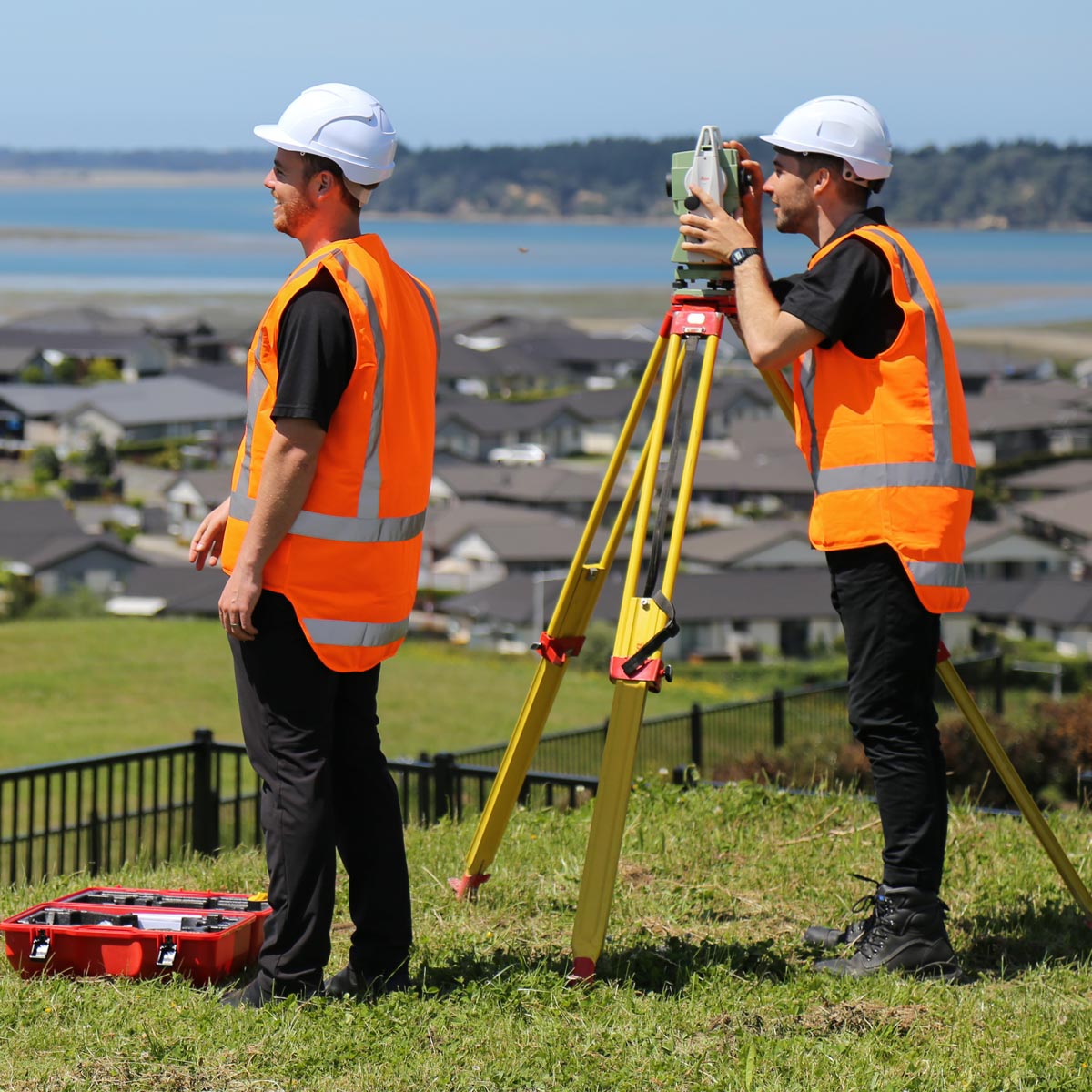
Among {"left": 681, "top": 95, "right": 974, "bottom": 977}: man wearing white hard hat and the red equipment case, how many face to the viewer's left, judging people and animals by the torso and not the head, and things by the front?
1

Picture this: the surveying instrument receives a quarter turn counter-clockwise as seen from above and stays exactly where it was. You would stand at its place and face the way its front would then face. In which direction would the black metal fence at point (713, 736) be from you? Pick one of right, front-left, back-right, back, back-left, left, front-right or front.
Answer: back

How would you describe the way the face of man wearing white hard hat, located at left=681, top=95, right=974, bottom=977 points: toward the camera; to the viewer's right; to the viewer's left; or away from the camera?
to the viewer's left

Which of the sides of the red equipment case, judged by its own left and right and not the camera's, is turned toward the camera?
front

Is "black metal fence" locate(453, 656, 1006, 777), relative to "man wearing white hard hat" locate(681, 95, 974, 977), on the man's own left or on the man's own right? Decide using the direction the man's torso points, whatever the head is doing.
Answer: on the man's own right

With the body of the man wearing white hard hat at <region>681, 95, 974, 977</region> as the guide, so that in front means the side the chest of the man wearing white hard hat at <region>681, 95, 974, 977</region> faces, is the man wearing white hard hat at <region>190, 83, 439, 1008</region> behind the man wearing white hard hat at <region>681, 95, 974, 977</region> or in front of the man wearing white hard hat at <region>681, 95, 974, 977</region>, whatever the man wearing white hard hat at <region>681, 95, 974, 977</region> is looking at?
in front

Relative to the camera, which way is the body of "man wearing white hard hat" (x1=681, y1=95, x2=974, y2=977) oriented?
to the viewer's left

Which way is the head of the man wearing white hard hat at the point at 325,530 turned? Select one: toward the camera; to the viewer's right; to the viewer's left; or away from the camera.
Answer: to the viewer's left

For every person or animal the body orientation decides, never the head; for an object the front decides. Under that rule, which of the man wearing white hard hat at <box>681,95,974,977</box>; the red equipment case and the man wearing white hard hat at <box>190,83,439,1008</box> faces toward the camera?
the red equipment case

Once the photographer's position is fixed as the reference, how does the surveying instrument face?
facing to the left of the viewer

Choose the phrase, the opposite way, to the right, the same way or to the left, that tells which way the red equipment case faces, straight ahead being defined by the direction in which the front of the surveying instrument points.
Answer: to the left
